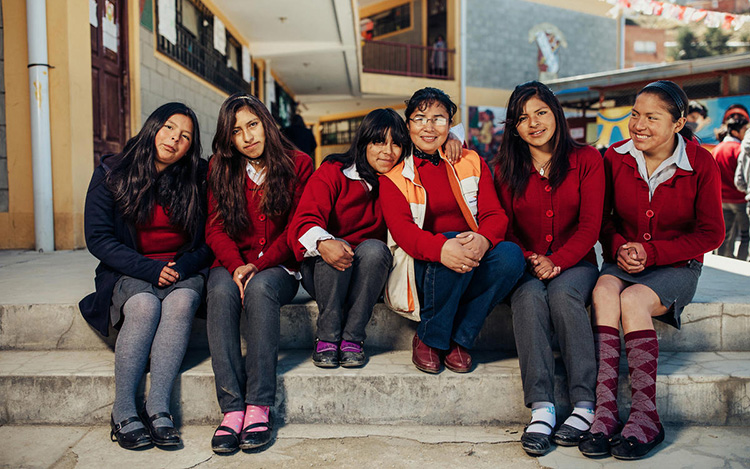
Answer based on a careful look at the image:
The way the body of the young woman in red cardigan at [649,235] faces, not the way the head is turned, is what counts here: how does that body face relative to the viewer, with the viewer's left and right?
facing the viewer and to the left of the viewer

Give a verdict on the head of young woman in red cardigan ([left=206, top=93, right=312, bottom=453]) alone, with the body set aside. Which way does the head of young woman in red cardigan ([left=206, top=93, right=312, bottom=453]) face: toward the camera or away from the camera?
toward the camera

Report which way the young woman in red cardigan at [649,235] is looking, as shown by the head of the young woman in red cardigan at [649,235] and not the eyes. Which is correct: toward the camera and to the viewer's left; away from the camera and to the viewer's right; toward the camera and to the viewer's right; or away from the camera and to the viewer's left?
toward the camera and to the viewer's left

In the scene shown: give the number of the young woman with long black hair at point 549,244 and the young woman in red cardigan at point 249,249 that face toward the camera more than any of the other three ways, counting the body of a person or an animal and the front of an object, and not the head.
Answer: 2

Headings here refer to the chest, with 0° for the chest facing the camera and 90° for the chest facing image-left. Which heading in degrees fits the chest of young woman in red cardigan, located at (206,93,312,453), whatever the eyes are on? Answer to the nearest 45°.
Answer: approximately 0°

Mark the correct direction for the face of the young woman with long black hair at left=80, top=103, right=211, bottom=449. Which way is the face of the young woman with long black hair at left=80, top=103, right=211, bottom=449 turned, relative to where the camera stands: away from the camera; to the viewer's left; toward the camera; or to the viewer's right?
toward the camera

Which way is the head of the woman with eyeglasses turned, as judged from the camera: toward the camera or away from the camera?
toward the camera

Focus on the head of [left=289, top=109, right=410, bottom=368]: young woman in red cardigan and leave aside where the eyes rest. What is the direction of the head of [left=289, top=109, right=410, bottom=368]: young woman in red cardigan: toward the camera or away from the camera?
toward the camera

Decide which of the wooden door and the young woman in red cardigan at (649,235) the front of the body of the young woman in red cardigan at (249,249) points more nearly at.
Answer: the young woman in red cardigan

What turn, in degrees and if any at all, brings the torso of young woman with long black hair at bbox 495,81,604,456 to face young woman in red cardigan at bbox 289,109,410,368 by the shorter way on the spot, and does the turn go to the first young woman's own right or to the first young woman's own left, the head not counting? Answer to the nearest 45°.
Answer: approximately 90° to the first young woman's own right

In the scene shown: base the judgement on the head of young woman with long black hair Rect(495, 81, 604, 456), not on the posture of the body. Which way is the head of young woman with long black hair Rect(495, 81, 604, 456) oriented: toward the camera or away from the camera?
toward the camera

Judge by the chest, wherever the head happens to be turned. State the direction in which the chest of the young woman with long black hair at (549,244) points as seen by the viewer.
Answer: toward the camera
